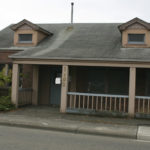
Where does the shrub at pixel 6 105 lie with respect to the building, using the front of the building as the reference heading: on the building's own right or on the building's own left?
on the building's own right

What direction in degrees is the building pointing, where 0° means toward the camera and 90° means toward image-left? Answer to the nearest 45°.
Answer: approximately 0°
